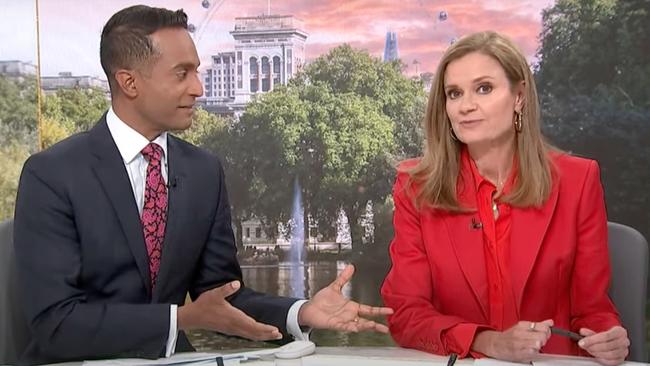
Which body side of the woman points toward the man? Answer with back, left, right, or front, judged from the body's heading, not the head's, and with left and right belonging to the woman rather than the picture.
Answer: right

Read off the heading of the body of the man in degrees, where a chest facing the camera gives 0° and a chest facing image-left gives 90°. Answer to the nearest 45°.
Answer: approximately 315°

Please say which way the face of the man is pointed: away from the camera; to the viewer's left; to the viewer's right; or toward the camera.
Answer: to the viewer's right

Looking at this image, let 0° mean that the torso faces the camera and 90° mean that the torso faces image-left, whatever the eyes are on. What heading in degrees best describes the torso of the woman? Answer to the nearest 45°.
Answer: approximately 0°

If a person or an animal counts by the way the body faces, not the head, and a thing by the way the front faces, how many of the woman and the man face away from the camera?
0

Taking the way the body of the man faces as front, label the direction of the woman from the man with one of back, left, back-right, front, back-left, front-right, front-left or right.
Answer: front-left
